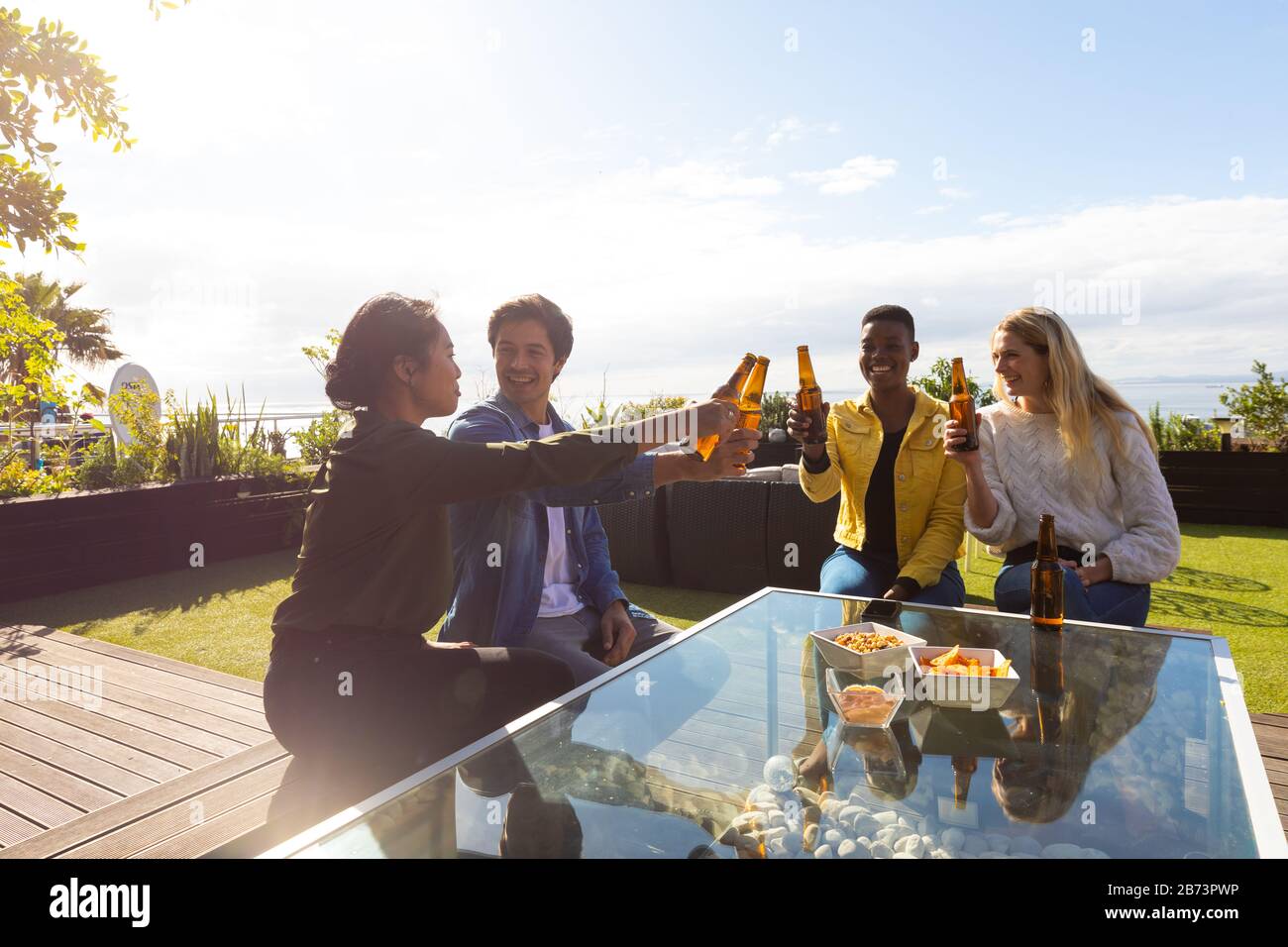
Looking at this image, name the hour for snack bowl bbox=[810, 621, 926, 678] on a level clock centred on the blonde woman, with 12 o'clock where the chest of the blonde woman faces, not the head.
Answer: The snack bowl is roughly at 11 o'clock from the blonde woman.

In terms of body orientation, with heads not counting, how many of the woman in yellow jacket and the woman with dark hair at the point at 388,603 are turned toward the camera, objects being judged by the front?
1

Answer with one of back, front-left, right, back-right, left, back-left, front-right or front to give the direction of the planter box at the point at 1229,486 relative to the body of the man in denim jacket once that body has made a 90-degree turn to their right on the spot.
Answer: back

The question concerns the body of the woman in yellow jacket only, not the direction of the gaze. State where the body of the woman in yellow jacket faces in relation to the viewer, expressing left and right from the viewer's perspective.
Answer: facing the viewer

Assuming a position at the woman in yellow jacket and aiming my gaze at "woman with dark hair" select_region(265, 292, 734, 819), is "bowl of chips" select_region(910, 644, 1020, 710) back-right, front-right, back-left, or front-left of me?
front-left

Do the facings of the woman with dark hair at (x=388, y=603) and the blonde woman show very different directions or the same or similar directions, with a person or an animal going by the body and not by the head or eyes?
very different directions

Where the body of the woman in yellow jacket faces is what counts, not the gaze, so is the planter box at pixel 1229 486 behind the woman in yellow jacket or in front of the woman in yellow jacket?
behind

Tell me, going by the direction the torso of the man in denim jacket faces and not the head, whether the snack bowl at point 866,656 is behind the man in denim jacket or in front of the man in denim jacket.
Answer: in front

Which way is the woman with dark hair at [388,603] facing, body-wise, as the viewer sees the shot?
to the viewer's right

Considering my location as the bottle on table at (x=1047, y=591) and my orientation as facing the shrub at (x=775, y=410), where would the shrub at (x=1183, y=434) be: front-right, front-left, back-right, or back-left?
front-right

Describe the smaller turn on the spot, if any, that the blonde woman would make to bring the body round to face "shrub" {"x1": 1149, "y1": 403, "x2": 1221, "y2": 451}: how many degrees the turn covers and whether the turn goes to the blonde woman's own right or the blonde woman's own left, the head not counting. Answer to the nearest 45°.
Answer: approximately 135° to the blonde woman's own right

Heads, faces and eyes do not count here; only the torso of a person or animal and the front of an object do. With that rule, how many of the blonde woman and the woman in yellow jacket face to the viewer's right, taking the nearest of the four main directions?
0

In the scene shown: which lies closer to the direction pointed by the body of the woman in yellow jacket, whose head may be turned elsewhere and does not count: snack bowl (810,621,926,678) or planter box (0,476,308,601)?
the snack bowl

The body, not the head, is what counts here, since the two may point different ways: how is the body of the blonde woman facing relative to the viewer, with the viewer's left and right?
facing the viewer and to the left of the viewer

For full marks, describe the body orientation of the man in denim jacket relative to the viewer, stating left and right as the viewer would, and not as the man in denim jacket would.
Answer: facing the viewer and to the right of the viewer

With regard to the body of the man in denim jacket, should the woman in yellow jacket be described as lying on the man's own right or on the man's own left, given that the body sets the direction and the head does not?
on the man's own left
